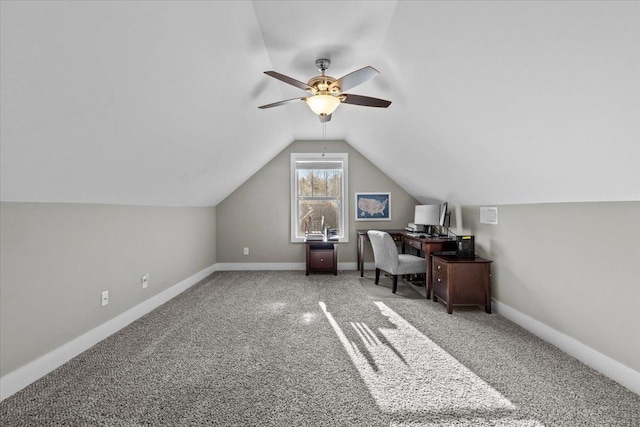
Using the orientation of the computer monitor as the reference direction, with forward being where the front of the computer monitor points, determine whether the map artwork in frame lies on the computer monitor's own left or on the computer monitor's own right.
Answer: on the computer monitor's own right

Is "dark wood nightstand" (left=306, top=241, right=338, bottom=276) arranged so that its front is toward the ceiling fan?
yes

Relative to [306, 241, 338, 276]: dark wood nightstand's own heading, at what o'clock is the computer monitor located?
The computer monitor is roughly at 10 o'clock from the dark wood nightstand.

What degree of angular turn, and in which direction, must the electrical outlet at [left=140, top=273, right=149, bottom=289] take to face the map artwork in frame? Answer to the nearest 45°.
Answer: approximately 45° to its left

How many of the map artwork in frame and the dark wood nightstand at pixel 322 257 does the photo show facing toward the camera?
2

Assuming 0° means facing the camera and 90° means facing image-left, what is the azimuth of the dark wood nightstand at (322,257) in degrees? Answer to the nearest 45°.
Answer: approximately 0°

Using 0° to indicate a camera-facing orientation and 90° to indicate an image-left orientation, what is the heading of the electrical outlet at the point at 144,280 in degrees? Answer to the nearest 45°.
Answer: approximately 315°

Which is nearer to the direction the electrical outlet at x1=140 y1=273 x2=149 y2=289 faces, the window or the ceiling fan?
the ceiling fan
